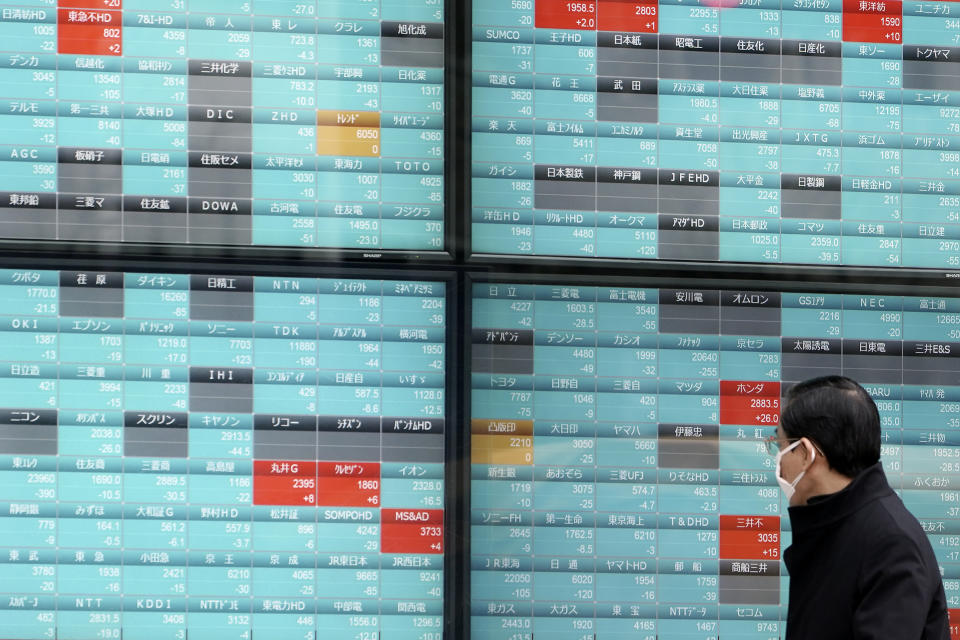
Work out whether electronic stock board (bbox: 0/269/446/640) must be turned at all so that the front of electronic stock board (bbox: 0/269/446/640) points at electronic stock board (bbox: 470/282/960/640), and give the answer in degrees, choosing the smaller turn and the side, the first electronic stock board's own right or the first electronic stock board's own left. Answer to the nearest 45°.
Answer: approximately 90° to the first electronic stock board's own left

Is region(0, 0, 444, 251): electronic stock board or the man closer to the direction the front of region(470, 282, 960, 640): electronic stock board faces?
the man

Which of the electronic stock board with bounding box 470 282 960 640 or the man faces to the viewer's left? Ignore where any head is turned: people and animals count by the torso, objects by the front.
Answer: the man

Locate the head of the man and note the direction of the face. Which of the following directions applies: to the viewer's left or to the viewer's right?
to the viewer's left

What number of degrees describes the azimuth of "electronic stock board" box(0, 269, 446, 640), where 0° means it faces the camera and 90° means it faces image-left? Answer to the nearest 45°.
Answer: approximately 0°

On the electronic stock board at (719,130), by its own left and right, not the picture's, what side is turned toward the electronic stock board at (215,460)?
right

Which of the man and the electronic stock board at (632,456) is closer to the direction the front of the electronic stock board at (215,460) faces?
the man
